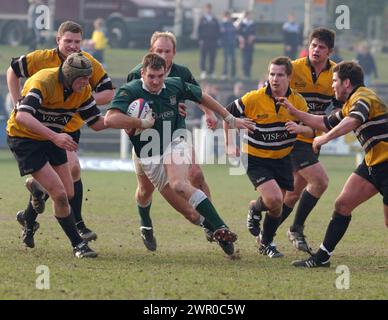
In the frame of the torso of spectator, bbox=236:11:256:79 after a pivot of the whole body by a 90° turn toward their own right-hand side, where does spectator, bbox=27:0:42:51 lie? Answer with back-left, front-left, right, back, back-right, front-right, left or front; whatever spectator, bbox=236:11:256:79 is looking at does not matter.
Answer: front

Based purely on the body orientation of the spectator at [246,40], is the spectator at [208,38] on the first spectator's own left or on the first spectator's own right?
on the first spectator's own right

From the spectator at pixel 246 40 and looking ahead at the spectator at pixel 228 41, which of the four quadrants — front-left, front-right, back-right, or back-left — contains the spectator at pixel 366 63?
back-left

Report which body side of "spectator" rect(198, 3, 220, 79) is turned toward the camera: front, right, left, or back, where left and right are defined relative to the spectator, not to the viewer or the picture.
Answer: front

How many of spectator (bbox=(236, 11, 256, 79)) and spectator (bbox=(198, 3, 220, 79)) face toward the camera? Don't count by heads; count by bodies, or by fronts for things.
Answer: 2

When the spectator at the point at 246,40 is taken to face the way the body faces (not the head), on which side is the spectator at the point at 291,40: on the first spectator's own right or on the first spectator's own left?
on the first spectator's own left

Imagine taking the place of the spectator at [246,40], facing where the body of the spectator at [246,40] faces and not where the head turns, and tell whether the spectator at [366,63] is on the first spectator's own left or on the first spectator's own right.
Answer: on the first spectator's own left

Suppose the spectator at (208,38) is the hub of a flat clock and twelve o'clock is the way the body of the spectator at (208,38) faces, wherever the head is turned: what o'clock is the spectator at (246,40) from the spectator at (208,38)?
the spectator at (246,40) is roughly at 8 o'clock from the spectator at (208,38).

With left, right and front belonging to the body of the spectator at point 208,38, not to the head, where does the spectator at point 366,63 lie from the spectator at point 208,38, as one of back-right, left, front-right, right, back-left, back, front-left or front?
left
